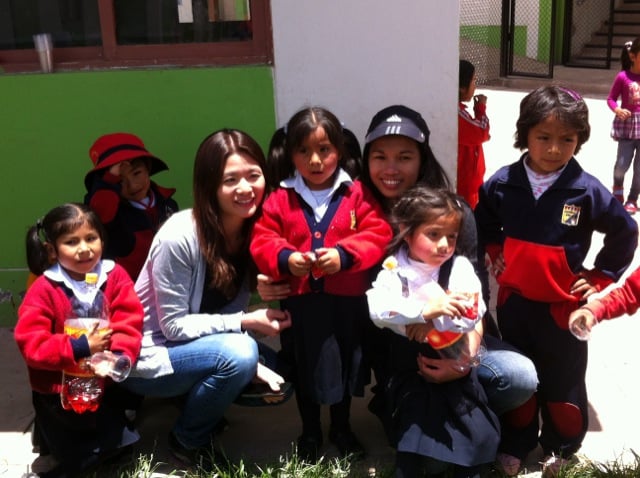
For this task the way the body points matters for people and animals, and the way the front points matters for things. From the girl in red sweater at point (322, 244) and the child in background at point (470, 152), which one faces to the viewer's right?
the child in background

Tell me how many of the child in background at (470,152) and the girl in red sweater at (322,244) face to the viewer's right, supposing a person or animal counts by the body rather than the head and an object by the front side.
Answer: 1

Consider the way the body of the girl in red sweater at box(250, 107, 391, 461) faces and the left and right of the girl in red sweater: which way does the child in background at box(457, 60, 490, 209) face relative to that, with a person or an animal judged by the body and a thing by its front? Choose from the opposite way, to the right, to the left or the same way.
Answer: to the left

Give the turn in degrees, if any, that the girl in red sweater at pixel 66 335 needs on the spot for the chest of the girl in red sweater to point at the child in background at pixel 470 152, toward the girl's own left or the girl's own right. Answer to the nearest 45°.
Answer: approximately 90° to the girl's own left

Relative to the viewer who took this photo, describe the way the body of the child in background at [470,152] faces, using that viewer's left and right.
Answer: facing to the right of the viewer

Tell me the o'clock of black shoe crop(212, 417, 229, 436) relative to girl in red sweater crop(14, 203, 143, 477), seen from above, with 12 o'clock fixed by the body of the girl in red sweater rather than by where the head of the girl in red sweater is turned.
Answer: The black shoe is roughly at 10 o'clock from the girl in red sweater.

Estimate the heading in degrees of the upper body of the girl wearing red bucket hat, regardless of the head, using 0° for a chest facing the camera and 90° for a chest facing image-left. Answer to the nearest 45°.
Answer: approximately 315°

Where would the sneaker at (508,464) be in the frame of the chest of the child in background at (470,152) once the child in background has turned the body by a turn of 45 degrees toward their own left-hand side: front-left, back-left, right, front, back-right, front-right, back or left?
back-right
